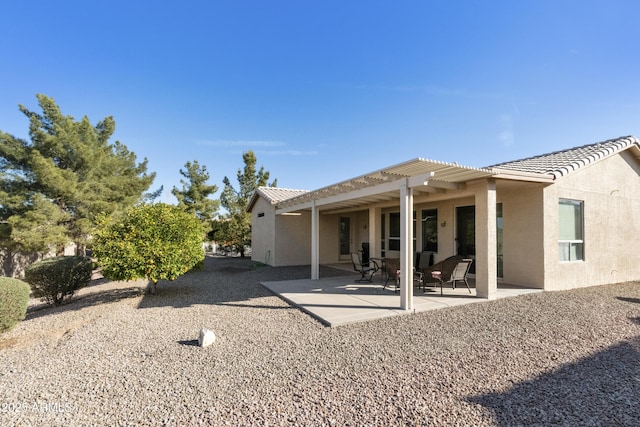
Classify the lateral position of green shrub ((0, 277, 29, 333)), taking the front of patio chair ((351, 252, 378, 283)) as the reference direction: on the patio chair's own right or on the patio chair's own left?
on the patio chair's own right

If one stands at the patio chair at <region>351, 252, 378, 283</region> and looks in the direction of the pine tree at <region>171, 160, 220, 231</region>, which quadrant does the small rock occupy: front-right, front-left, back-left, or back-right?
back-left

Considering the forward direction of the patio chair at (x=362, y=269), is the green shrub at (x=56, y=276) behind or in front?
behind

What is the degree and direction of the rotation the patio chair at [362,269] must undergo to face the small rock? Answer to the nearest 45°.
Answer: approximately 90° to its right

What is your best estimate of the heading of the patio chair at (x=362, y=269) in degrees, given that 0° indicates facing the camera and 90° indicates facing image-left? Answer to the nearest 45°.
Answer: approximately 270°

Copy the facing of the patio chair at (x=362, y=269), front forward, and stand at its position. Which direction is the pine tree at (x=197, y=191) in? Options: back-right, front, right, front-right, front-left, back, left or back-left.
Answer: back-left

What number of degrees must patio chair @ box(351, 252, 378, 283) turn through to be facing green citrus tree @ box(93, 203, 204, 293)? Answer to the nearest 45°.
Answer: approximately 135° to its right

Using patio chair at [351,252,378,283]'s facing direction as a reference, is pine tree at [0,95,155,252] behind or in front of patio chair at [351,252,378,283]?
behind
